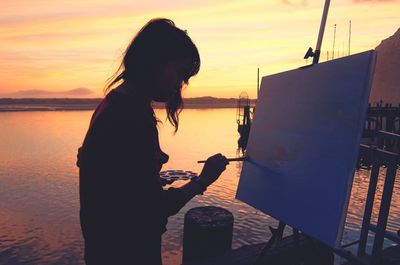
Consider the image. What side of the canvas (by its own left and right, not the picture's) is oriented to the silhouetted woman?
front

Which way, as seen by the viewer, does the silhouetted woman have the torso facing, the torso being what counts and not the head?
to the viewer's right

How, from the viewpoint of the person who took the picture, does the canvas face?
facing the viewer and to the left of the viewer

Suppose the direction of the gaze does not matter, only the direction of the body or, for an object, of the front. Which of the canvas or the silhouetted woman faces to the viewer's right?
the silhouetted woman

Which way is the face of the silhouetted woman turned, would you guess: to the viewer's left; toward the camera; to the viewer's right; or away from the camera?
to the viewer's right

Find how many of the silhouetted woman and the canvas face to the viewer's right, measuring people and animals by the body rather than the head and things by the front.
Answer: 1

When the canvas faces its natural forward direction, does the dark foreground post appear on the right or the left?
on its right

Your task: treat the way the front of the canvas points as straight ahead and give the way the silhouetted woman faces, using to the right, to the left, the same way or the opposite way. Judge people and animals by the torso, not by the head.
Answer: the opposite way

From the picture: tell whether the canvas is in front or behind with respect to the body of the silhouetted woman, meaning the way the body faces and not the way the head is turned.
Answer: in front
